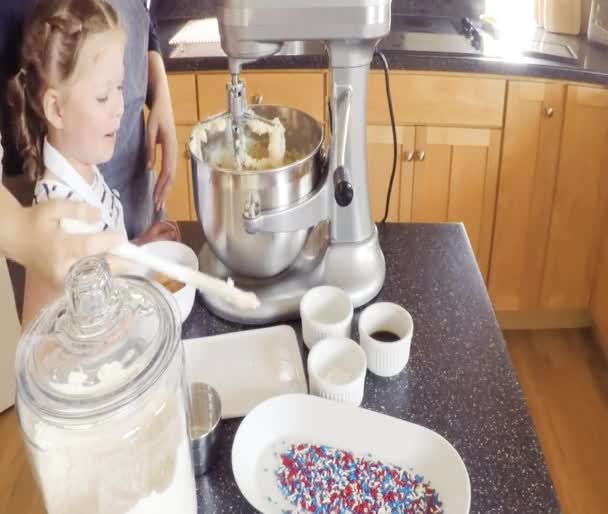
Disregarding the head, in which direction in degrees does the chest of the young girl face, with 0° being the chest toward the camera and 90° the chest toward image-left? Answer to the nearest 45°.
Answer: approximately 315°

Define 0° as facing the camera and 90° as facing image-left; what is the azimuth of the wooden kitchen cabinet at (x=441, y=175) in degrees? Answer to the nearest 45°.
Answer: approximately 0°
